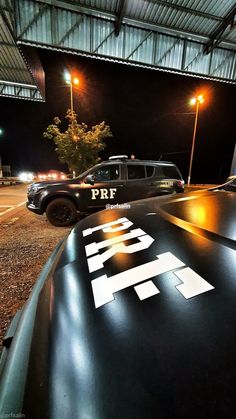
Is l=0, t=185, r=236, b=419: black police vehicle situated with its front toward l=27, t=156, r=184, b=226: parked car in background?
no

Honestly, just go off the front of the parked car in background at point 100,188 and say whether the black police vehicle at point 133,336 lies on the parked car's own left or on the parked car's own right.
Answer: on the parked car's own left

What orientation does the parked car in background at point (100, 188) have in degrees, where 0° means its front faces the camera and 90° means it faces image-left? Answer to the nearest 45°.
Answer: approximately 90°
